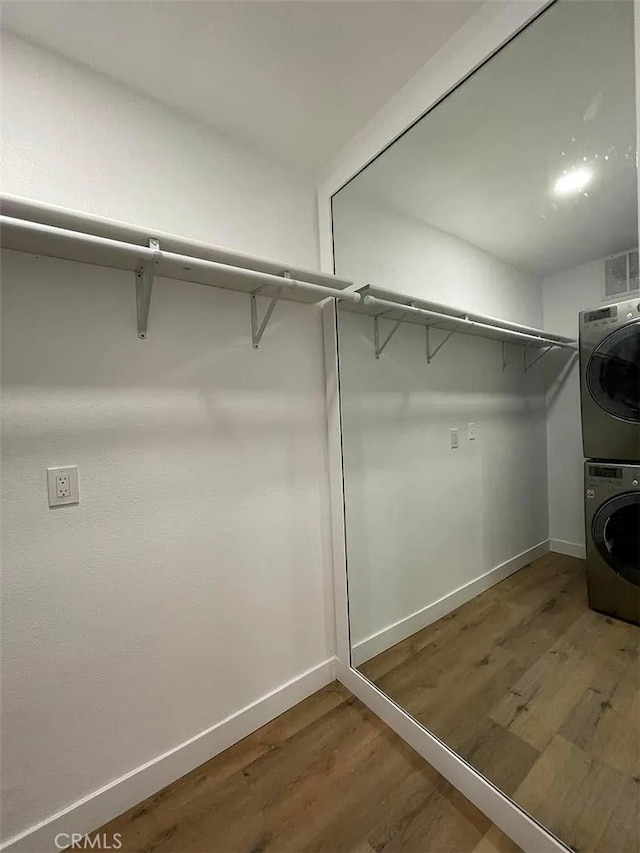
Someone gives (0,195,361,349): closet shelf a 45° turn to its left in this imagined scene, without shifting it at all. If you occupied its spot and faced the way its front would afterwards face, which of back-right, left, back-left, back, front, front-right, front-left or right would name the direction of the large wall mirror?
front

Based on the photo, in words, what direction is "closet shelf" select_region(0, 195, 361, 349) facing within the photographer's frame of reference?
facing the viewer and to the right of the viewer
